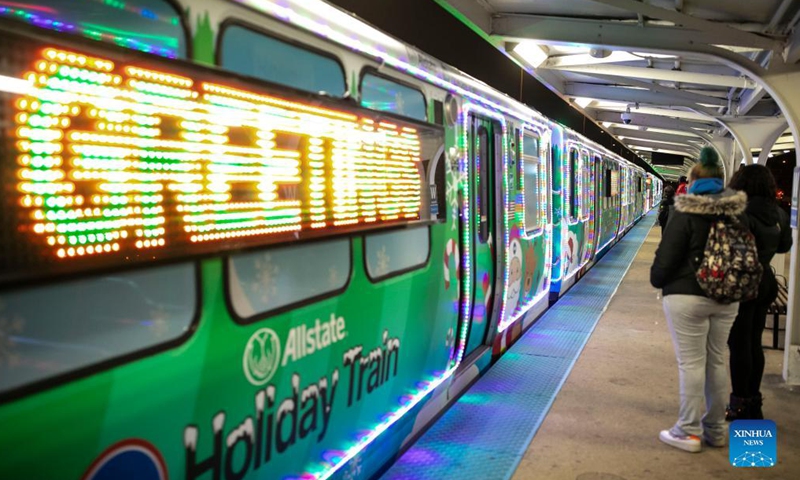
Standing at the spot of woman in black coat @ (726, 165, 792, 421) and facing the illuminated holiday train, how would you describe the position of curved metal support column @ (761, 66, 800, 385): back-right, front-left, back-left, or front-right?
back-right

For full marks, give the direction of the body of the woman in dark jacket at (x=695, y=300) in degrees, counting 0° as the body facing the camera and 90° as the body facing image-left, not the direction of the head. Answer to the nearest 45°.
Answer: approximately 135°

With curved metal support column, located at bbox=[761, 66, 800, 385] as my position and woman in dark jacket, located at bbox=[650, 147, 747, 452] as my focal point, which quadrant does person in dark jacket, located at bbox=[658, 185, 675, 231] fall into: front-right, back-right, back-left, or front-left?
back-right

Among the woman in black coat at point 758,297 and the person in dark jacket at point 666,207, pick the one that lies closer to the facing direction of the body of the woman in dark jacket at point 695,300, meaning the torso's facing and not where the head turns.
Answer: the person in dark jacket

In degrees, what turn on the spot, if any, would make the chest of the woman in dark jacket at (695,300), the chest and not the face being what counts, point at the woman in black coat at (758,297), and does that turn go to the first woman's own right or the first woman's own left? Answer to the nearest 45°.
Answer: approximately 90° to the first woman's own right

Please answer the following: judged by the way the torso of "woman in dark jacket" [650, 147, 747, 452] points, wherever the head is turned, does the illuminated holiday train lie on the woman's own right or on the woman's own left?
on the woman's own left

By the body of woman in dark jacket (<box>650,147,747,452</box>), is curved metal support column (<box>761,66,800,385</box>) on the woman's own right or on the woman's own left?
on the woman's own right
